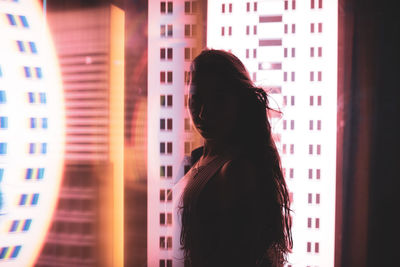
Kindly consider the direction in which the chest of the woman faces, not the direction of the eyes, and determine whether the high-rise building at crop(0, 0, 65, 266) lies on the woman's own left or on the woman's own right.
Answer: on the woman's own right

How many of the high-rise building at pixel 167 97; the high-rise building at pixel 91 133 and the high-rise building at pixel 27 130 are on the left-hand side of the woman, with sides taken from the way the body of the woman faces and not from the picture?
0

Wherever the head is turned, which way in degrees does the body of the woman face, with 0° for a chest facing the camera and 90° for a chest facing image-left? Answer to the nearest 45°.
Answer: approximately 45°

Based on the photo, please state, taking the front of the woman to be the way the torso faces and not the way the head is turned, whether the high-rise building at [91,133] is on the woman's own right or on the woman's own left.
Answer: on the woman's own right

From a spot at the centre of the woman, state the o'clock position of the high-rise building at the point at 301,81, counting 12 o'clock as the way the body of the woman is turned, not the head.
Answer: The high-rise building is roughly at 5 o'clock from the woman.
